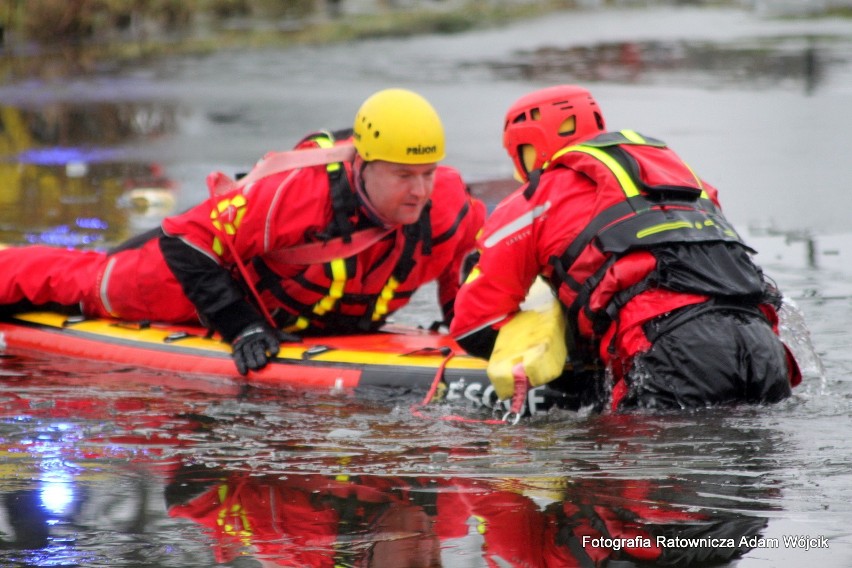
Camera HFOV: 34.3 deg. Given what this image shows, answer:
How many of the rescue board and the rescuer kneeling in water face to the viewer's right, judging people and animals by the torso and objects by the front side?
1

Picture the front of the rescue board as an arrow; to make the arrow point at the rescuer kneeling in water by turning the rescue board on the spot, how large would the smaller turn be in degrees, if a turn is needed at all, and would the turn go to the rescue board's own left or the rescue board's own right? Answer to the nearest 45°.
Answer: approximately 45° to the rescue board's own right

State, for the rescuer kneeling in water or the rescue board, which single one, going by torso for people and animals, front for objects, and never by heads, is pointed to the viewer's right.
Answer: the rescue board

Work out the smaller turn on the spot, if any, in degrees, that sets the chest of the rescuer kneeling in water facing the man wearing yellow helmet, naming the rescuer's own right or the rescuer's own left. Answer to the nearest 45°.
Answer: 0° — they already face them

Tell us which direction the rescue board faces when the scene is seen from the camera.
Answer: facing to the right of the viewer

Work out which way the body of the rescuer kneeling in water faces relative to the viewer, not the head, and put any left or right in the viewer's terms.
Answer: facing away from the viewer and to the left of the viewer
